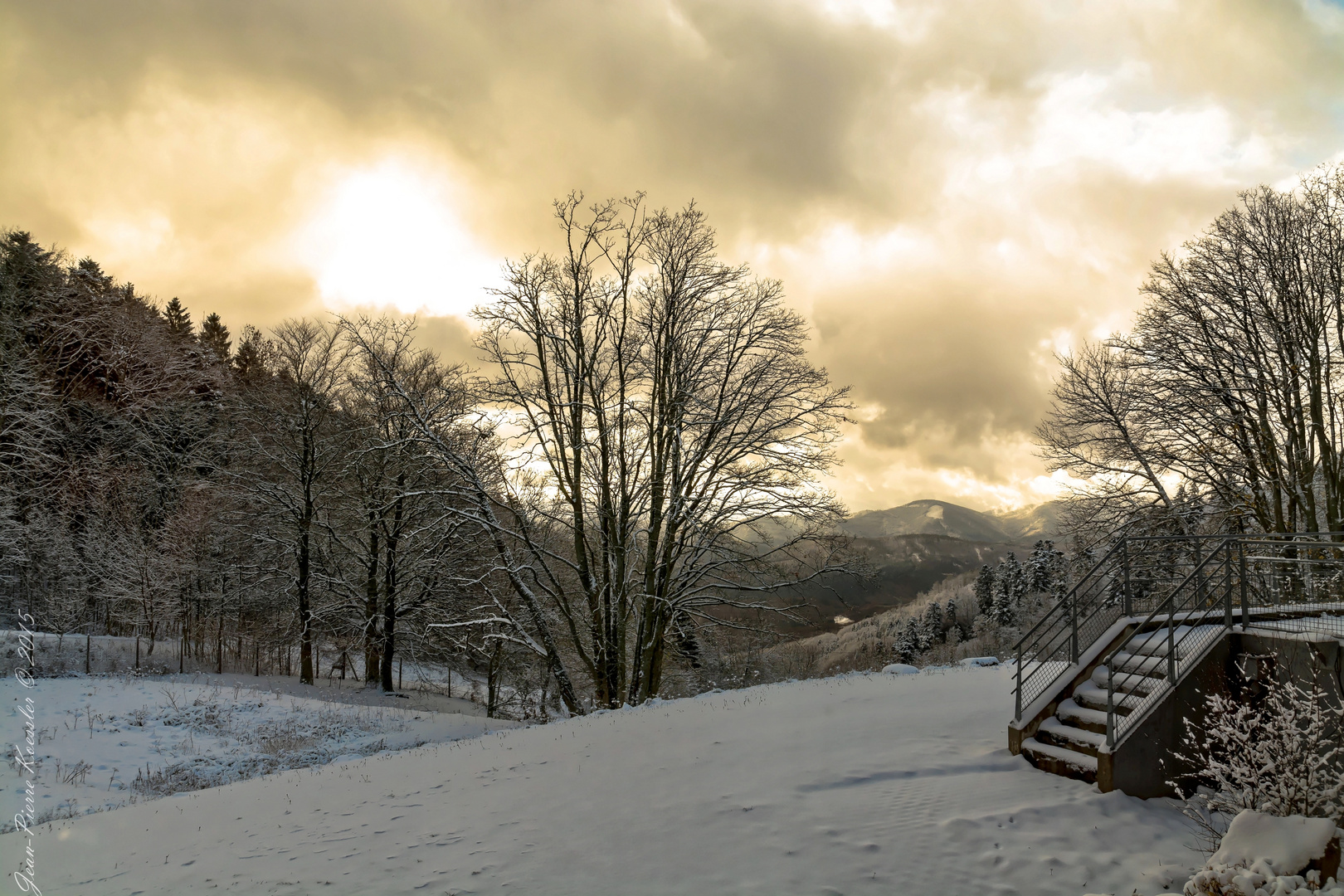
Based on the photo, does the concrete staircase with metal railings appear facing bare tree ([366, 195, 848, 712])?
no

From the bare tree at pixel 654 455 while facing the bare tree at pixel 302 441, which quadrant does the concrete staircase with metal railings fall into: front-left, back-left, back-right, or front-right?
back-left

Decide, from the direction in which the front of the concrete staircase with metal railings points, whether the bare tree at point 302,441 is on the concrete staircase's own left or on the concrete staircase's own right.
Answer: on the concrete staircase's own right
